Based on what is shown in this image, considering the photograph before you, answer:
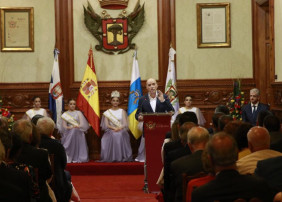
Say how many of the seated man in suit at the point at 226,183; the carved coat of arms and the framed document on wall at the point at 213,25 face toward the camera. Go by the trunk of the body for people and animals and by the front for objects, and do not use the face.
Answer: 2

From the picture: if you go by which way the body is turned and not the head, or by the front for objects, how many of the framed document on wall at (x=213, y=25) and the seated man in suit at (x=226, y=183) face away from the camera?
1

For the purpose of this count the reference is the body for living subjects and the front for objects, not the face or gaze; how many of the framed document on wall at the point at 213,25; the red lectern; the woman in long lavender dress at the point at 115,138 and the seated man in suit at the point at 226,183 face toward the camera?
3

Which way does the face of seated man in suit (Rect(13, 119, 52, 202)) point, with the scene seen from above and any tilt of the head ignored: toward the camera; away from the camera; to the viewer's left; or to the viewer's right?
away from the camera

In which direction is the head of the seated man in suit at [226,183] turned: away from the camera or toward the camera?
away from the camera

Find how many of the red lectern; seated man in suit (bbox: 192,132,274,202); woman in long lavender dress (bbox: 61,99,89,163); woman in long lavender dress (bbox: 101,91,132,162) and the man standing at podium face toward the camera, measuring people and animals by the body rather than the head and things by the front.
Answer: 4

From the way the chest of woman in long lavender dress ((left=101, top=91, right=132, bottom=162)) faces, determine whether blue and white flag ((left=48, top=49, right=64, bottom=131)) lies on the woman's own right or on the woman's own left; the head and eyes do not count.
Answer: on the woman's own right

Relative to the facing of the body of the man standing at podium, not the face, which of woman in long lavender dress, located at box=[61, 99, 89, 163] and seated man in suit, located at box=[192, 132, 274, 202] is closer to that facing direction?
the seated man in suit

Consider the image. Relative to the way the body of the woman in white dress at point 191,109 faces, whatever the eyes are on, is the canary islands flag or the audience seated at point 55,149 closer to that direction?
the audience seated

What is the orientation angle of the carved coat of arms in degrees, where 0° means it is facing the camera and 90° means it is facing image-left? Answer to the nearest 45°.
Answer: approximately 0°

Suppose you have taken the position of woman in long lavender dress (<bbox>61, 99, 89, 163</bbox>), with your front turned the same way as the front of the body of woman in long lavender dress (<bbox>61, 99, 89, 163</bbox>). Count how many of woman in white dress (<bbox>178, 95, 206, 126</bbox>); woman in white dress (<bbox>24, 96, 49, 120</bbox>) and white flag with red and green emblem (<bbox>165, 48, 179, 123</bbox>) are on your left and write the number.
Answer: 2
